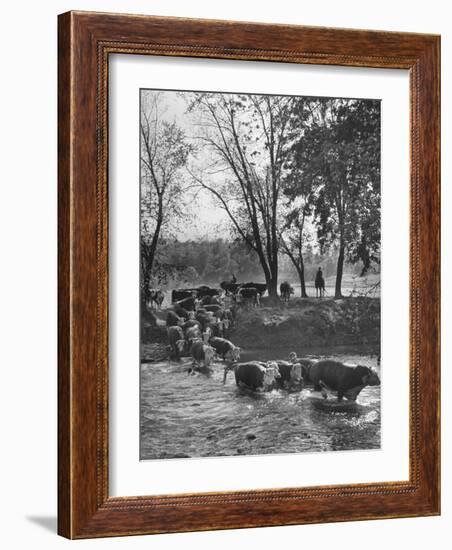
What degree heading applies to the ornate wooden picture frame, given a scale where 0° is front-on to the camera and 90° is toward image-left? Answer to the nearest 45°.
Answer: approximately 315°
